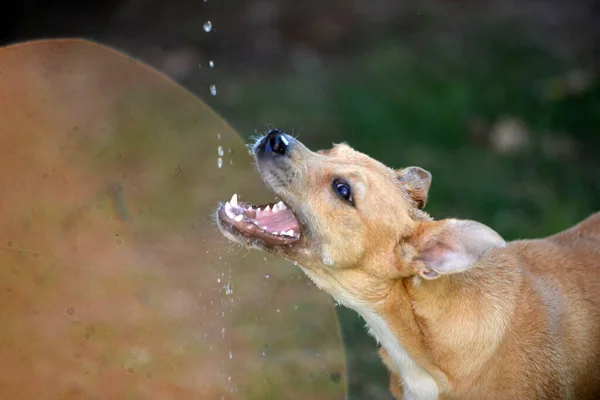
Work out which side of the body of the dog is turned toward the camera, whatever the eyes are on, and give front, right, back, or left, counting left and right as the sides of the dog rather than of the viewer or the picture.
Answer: left
